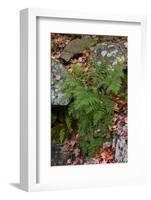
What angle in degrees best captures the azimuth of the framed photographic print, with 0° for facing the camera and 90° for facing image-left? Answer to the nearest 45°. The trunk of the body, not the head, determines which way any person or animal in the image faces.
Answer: approximately 315°
